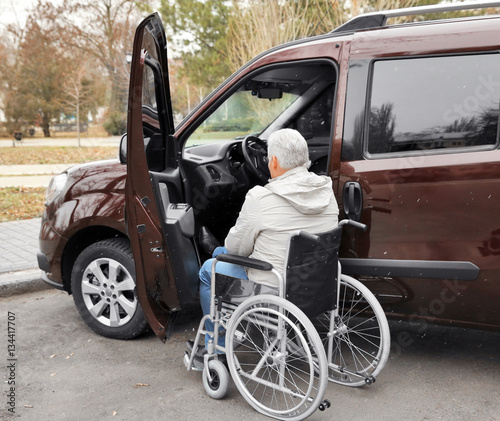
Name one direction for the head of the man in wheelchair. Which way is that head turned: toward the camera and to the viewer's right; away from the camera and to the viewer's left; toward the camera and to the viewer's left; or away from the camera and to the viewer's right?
away from the camera and to the viewer's left

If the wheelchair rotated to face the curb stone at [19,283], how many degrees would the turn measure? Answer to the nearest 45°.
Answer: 0° — it already faces it

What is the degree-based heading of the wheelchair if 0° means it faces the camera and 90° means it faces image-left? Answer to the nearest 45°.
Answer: approximately 135°

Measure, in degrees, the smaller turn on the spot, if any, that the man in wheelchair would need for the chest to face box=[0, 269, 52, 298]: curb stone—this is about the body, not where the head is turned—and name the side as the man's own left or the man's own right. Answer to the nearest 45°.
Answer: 0° — they already face it

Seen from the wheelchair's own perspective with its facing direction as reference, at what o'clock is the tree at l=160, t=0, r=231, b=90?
The tree is roughly at 1 o'clock from the wheelchair.

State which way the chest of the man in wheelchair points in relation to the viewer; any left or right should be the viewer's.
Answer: facing away from the viewer and to the left of the viewer
